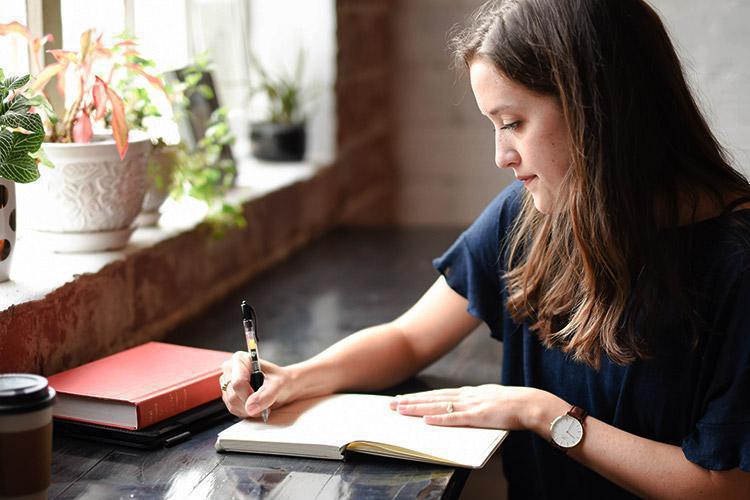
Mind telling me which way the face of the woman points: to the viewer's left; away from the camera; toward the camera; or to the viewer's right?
to the viewer's left

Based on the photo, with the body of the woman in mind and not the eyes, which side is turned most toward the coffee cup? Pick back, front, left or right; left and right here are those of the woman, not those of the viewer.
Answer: front

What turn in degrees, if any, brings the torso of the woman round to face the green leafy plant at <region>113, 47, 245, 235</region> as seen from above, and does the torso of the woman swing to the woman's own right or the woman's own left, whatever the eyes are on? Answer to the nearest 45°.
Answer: approximately 90° to the woman's own right

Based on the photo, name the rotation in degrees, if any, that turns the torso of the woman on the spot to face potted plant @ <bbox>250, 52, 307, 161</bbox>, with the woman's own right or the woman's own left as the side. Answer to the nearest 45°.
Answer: approximately 90° to the woman's own right

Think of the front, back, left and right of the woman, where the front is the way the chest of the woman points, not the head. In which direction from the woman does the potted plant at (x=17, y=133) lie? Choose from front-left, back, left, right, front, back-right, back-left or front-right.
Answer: front-right

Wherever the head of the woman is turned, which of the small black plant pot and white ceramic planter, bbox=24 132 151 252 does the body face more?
the white ceramic planter

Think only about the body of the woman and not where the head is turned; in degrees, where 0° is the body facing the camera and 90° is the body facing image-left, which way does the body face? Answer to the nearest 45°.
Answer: approximately 45°

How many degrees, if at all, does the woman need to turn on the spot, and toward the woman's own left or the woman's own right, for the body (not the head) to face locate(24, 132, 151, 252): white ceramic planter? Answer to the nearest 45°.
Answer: approximately 45° to the woman's own right

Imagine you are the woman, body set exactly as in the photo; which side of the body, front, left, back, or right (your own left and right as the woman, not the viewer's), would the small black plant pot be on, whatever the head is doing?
right

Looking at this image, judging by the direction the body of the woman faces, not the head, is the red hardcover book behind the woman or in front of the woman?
in front
